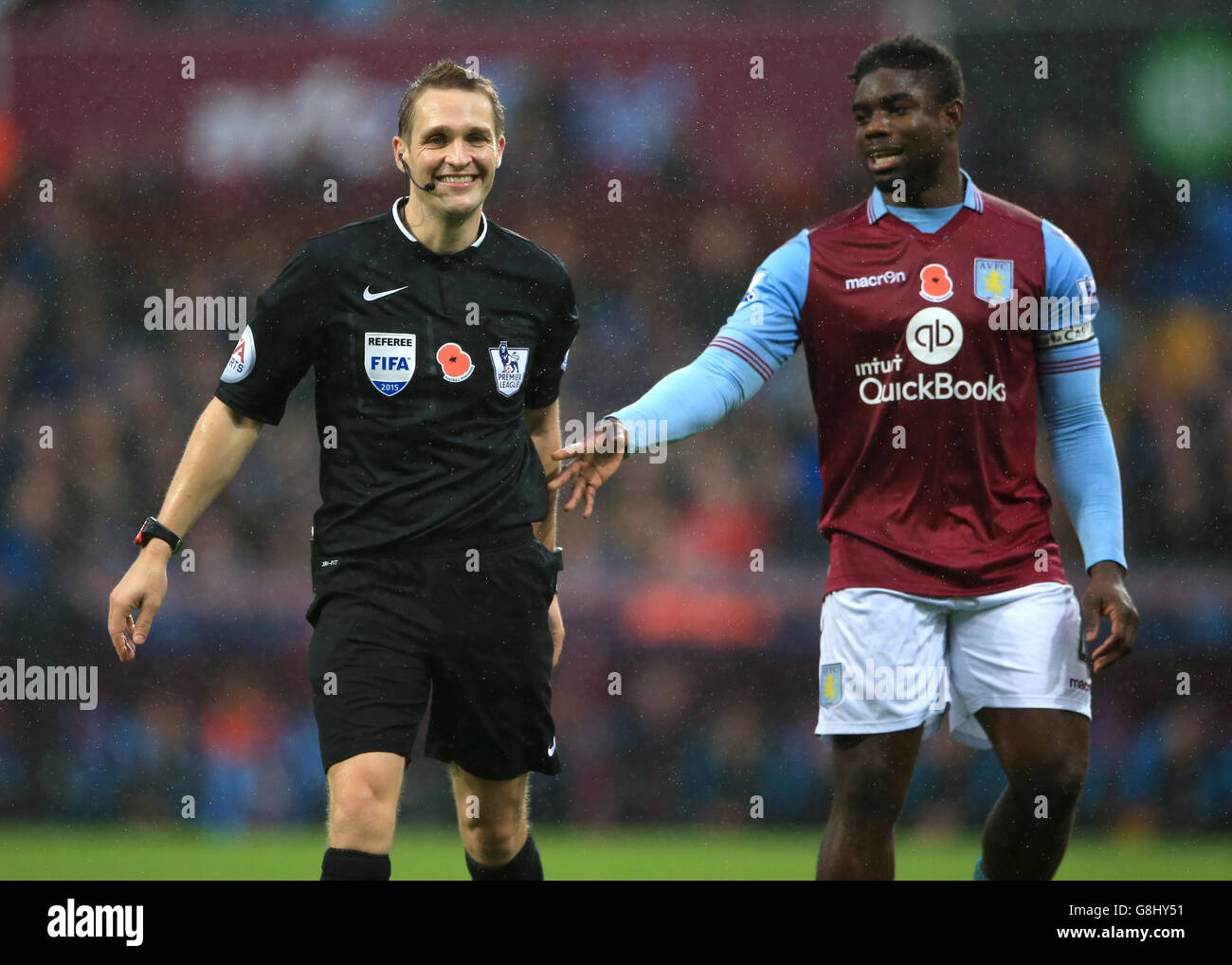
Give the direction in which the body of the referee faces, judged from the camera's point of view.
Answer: toward the camera
